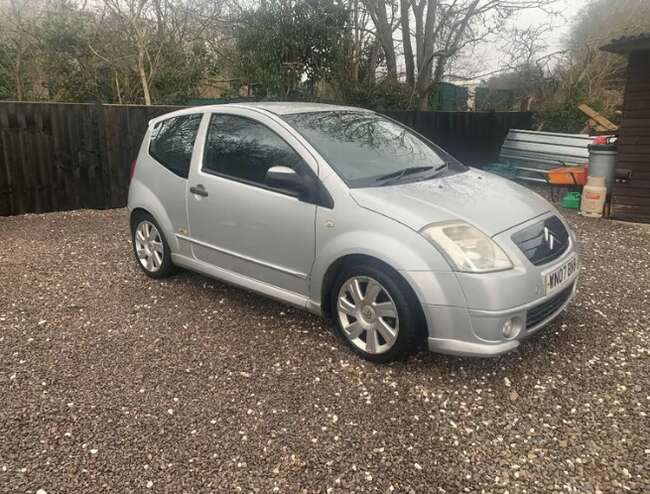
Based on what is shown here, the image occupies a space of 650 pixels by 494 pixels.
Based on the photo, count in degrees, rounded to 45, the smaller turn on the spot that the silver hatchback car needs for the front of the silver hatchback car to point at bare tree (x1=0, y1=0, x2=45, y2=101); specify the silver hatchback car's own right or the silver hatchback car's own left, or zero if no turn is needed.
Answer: approximately 180°

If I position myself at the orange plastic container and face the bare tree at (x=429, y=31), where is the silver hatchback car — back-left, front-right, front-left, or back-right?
back-left

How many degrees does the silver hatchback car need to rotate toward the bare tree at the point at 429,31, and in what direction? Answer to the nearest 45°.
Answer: approximately 135° to its left

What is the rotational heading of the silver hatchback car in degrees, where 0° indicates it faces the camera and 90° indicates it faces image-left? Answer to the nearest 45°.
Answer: approximately 315°

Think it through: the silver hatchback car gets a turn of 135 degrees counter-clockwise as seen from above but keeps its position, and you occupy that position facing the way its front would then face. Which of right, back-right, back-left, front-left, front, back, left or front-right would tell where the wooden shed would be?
front-right

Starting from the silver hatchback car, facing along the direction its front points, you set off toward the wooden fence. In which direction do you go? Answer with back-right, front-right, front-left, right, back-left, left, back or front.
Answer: back

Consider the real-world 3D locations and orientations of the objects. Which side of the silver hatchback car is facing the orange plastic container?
left
